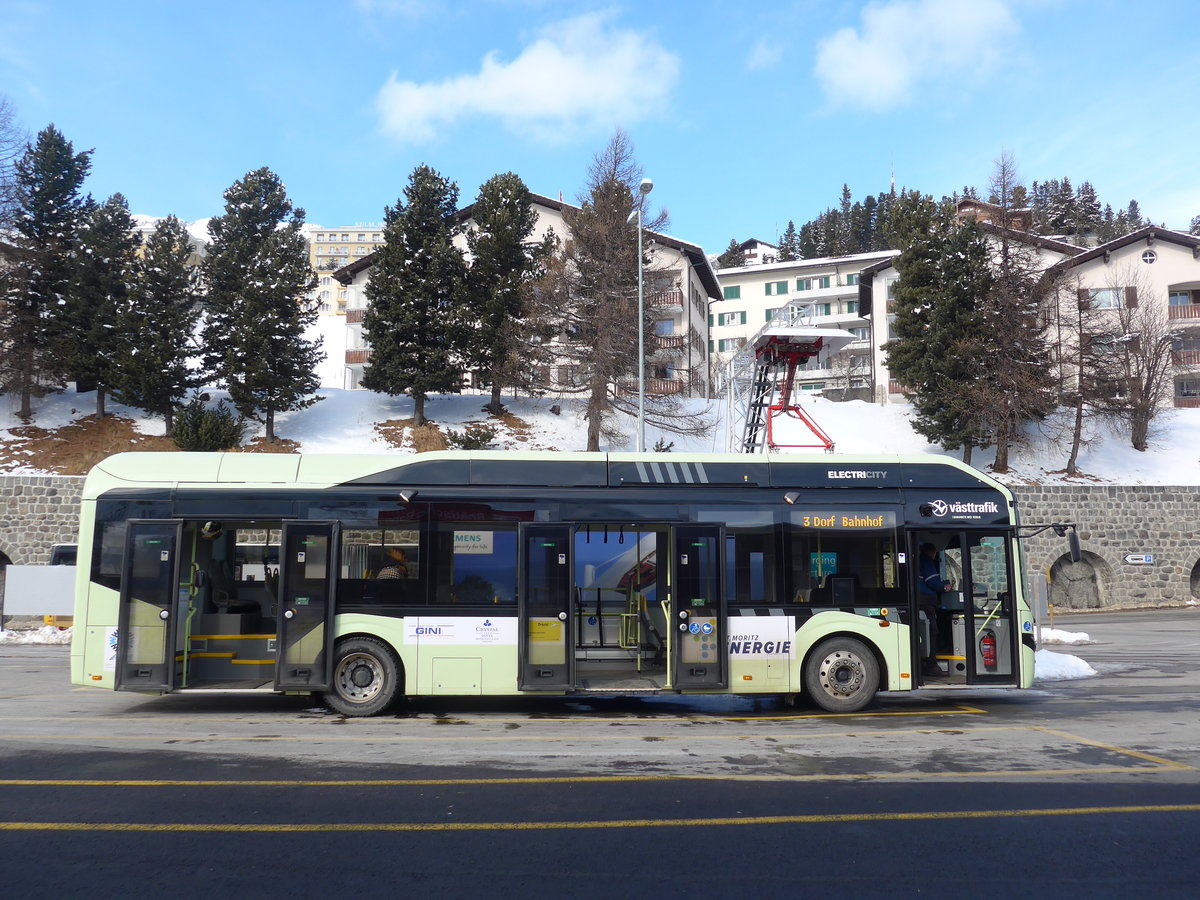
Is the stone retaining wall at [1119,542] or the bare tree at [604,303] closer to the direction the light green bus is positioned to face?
the stone retaining wall

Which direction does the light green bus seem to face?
to the viewer's right

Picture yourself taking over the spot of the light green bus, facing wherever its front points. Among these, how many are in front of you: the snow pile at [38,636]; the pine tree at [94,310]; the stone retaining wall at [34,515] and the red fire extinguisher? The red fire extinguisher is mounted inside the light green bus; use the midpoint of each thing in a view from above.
1

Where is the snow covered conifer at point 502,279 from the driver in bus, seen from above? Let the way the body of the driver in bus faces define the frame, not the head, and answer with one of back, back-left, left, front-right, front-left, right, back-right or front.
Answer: back-left

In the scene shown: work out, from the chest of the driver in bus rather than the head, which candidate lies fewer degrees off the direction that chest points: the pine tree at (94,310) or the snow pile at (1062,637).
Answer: the snow pile

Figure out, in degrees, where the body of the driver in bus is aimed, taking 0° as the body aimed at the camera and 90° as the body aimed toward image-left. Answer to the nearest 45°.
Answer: approximately 270°

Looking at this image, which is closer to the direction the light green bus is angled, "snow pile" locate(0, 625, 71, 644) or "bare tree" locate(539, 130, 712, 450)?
the bare tree

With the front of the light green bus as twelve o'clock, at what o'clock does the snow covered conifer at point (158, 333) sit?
The snow covered conifer is roughly at 8 o'clock from the light green bus.

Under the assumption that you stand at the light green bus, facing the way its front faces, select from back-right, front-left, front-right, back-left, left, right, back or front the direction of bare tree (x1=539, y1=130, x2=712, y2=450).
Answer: left

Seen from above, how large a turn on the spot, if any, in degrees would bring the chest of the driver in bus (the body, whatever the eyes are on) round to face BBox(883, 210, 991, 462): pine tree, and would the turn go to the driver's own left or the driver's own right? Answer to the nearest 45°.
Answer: approximately 90° to the driver's own left

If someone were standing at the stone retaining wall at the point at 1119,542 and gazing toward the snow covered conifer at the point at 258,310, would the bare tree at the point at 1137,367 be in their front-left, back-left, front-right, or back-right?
back-right
